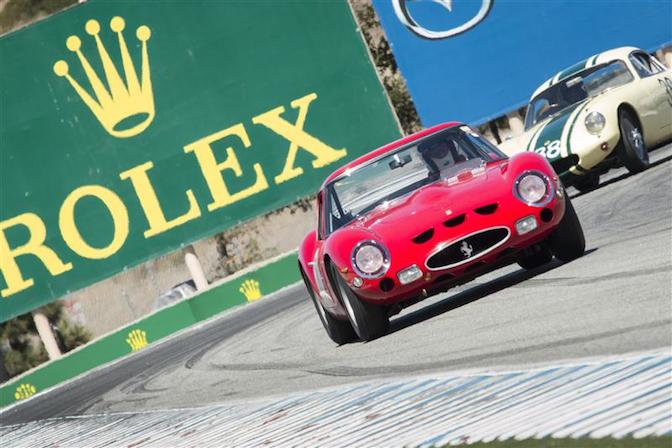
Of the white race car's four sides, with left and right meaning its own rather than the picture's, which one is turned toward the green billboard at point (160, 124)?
right

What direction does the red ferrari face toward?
toward the camera

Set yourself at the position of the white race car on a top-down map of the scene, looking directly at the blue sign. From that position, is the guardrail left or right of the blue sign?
left

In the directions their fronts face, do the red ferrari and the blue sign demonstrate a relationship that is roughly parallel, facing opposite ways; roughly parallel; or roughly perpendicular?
roughly parallel

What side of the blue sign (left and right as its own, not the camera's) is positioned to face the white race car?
front

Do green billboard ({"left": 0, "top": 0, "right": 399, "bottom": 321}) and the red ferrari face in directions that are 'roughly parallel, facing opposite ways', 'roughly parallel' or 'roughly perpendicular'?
roughly parallel

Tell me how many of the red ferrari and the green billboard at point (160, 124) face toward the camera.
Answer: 2

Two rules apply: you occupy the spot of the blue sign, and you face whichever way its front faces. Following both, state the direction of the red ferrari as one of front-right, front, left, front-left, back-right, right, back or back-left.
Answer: front

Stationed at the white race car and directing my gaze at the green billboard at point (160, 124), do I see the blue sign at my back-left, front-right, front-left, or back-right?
front-right

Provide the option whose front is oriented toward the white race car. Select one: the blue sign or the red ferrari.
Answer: the blue sign

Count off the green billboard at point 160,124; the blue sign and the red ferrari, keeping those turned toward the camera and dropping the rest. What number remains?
3

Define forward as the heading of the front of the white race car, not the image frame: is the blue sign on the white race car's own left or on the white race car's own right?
on the white race car's own right

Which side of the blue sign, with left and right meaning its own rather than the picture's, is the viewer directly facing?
front
